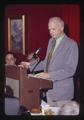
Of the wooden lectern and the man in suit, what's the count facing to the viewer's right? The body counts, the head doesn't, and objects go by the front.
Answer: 0

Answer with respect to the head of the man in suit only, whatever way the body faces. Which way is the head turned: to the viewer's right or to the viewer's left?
to the viewer's left

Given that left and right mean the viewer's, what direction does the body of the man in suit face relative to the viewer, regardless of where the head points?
facing the viewer and to the left of the viewer

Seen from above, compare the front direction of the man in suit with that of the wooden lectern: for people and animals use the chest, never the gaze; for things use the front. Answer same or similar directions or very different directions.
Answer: same or similar directions
